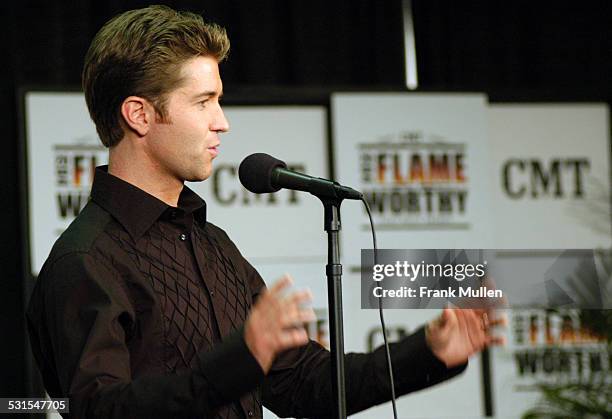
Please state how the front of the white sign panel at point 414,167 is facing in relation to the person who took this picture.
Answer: facing the viewer

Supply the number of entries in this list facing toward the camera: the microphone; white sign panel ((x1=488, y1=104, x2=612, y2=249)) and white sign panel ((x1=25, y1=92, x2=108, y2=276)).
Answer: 2

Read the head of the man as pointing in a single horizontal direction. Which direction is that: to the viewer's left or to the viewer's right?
to the viewer's right

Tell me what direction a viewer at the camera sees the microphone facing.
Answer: facing to the left of the viewer

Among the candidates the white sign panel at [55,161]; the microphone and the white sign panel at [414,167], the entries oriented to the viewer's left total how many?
1

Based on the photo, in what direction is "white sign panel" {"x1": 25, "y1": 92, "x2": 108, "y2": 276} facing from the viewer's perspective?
toward the camera

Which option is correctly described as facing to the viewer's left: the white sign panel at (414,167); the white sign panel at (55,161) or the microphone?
the microphone

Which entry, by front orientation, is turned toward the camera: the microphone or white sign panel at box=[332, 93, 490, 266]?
the white sign panel

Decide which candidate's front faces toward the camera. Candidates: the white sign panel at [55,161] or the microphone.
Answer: the white sign panel

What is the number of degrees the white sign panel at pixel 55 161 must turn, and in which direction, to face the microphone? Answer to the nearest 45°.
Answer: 0° — it already faces it

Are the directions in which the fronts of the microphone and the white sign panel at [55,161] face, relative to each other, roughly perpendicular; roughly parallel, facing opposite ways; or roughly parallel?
roughly perpendicular

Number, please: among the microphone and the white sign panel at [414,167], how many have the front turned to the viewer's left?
1

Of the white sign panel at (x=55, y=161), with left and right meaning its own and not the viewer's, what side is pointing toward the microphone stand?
front

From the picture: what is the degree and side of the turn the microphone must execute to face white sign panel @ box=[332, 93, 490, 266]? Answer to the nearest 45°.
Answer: approximately 90° to its right

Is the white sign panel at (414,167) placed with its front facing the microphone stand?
yes
